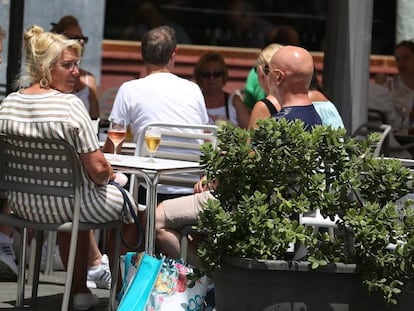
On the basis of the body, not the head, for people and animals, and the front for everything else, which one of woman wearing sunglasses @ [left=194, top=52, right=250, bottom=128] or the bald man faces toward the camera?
the woman wearing sunglasses

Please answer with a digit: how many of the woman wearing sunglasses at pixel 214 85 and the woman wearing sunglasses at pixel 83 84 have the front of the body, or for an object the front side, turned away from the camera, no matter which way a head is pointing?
0

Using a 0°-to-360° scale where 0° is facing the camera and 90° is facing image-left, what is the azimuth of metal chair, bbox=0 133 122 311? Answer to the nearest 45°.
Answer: approximately 225°

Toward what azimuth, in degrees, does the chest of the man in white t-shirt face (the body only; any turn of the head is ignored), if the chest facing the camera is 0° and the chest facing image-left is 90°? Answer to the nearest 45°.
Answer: approximately 180°

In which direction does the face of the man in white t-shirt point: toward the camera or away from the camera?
away from the camera

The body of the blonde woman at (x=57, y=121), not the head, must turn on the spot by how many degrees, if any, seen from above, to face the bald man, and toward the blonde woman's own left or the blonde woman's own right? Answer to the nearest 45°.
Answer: approximately 45° to the blonde woman's own right

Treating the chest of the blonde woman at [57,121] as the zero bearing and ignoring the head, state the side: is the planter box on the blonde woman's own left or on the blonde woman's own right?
on the blonde woman's own right

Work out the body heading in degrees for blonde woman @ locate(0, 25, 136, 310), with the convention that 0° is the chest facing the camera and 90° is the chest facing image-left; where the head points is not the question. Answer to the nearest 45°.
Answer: approximately 225°

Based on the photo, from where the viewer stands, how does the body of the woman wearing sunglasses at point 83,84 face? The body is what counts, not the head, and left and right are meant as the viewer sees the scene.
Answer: facing the viewer and to the right of the viewer
